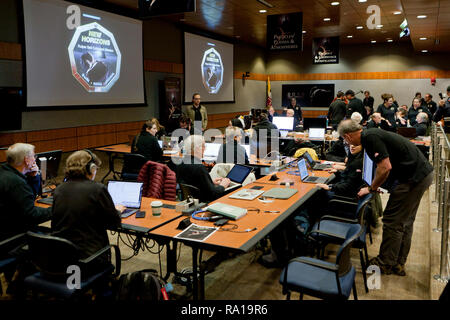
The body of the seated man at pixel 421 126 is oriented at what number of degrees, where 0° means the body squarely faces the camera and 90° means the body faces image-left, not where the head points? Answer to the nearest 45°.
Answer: approximately 90°

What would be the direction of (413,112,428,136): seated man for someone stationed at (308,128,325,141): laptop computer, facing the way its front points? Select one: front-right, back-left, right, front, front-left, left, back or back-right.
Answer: left

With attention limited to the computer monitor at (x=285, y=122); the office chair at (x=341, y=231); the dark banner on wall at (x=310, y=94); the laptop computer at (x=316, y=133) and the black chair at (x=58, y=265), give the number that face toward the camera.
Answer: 3

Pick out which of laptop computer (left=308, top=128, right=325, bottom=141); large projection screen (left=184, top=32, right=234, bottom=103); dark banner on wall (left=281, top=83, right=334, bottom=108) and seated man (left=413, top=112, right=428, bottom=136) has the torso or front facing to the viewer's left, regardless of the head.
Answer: the seated man

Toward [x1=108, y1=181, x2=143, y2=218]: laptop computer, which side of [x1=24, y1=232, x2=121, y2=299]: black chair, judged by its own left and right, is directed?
front

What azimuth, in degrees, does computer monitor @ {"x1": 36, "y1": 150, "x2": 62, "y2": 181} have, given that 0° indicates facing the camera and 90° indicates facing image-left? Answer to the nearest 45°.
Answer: approximately 45°

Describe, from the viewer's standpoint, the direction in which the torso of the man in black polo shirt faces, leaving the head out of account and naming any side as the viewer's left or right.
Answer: facing to the left of the viewer

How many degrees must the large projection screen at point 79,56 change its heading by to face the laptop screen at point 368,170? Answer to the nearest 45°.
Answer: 0° — it already faces it

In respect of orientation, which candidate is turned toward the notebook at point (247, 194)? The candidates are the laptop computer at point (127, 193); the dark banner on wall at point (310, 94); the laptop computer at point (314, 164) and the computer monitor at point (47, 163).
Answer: the dark banner on wall

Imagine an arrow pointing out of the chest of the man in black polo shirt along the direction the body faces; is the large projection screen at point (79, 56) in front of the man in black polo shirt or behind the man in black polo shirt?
in front

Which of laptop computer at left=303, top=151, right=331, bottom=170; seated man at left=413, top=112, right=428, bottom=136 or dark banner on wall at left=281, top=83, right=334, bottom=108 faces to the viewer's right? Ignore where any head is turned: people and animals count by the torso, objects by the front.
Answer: the laptop computer
